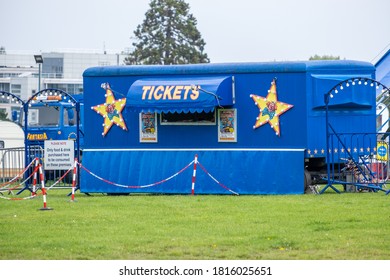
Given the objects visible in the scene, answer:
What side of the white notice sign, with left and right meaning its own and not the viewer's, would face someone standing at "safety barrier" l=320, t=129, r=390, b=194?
left

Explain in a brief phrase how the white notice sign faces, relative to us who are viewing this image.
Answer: facing the viewer

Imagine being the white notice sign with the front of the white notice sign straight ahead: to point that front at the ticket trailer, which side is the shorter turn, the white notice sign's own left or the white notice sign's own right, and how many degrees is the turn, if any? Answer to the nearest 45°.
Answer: approximately 90° to the white notice sign's own left
